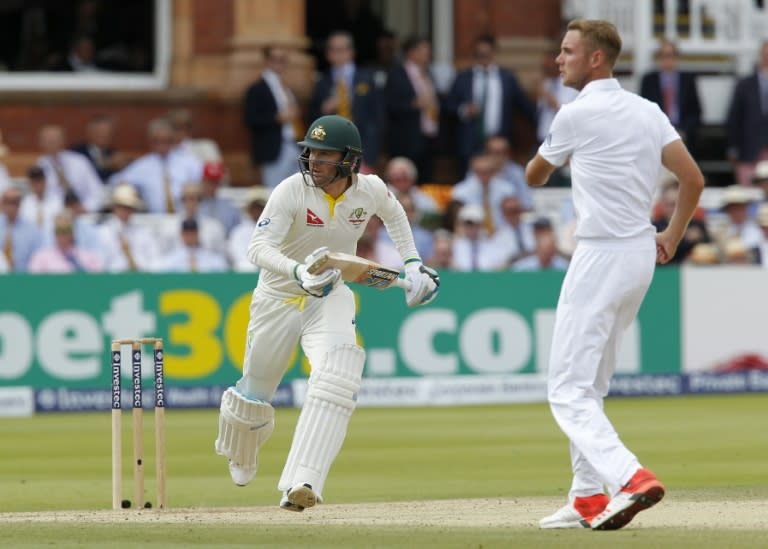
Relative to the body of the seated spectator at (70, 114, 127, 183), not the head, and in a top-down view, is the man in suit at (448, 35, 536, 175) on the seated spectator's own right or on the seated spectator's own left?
on the seated spectator's own left

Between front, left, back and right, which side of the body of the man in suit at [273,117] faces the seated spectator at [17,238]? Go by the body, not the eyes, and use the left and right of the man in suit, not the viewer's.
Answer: right

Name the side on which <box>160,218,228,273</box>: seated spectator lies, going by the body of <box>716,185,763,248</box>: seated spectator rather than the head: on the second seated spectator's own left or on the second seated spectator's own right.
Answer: on the second seated spectator's own right

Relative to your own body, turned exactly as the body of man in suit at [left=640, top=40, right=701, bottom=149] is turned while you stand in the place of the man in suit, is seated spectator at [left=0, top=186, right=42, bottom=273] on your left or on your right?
on your right

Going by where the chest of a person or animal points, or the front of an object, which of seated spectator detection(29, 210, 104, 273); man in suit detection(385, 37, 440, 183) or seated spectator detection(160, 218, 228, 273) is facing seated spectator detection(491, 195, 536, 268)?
the man in suit

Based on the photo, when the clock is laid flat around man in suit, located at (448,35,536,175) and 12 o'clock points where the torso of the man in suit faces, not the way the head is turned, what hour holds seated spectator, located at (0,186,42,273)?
The seated spectator is roughly at 2 o'clock from the man in suit.

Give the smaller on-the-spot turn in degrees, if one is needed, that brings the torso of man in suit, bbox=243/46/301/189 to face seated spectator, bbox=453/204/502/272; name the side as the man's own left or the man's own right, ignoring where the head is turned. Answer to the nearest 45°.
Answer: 0° — they already face them

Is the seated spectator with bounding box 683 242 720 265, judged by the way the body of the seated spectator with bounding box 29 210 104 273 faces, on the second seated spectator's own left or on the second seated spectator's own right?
on the second seated spectator's own left

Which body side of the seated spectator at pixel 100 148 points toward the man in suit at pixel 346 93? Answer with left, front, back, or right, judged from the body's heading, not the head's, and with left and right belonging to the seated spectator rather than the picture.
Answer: left

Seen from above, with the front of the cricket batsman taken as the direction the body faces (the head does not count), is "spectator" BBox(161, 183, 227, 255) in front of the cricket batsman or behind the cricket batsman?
behind

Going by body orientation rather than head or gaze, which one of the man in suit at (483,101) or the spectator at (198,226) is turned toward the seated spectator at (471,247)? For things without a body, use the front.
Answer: the man in suit

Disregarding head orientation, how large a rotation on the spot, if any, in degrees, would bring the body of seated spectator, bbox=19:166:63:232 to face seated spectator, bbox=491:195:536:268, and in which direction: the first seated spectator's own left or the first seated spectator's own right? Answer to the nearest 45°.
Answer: approximately 90° to the first seated spectator's own left
